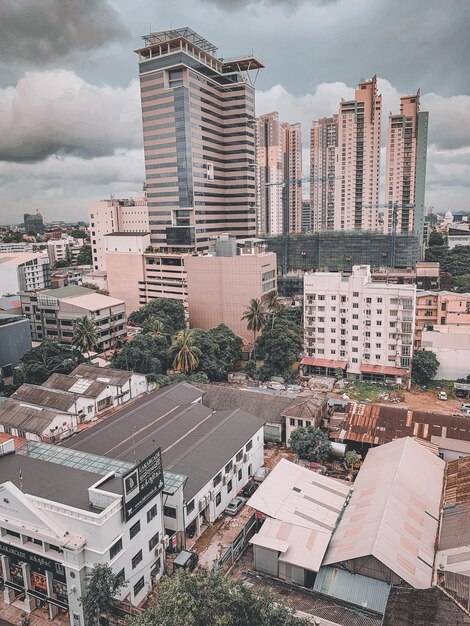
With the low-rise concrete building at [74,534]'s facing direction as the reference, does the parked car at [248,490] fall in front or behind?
behind

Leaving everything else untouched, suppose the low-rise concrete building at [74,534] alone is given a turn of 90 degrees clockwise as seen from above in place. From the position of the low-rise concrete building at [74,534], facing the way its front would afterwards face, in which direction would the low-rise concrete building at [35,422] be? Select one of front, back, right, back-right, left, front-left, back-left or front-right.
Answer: front-right

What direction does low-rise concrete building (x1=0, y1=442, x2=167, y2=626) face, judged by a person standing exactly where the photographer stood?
facing the viewer and to the left of the viewer

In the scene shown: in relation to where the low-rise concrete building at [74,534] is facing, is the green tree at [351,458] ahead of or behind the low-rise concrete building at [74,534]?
behind

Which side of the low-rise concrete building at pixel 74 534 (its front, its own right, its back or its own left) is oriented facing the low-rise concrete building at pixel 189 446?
back

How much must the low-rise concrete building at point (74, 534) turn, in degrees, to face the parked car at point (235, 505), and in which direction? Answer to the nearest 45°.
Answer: approximately 180°

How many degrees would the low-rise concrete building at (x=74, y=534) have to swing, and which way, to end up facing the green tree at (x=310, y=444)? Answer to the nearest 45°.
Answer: approximately 180°
